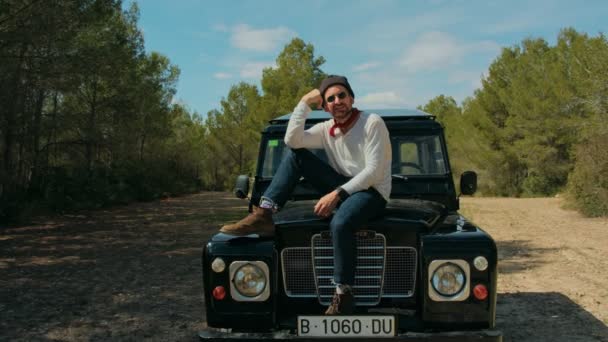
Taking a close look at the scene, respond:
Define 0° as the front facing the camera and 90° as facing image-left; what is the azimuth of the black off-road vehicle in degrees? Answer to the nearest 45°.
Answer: approximately 0°

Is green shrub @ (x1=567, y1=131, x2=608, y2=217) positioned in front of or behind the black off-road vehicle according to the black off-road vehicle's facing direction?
behind
